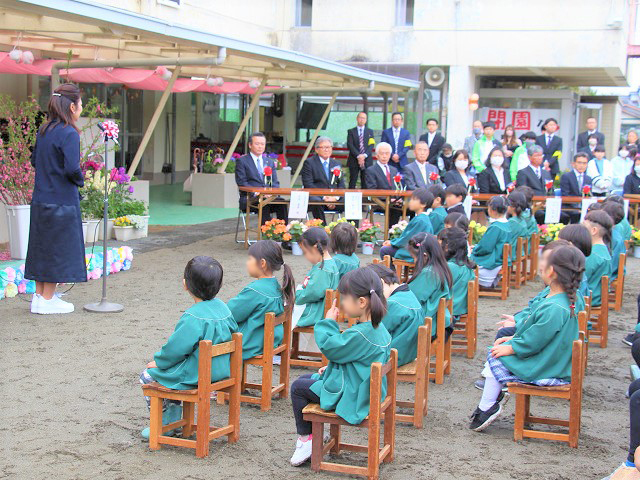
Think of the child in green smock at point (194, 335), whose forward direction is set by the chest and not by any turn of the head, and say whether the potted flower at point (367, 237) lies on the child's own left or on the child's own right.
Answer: on the child's own right

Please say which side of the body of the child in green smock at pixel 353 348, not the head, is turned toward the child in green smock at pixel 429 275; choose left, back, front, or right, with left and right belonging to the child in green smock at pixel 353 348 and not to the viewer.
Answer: right

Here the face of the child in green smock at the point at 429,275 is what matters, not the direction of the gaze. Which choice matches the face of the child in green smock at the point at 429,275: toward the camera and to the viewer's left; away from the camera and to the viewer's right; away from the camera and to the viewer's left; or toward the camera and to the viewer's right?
away from the camera and to the viewer's left

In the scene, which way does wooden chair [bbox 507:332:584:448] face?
to the viewer's left

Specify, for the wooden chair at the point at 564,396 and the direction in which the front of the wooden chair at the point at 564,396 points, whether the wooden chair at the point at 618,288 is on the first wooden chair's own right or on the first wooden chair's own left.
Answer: on the first wooden chair's own right

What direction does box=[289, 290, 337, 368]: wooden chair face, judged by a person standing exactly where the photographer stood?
facing to the left of the viewer

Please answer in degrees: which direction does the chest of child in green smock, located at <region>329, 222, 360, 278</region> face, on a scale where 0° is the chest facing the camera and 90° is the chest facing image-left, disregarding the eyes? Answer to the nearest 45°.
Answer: approximately 135°

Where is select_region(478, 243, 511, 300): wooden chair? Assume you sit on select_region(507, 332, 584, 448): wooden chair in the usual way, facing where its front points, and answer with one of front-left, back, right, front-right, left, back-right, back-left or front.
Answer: right

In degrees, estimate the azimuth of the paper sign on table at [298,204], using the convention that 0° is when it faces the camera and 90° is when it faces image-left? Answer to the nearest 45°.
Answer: approximately 0°

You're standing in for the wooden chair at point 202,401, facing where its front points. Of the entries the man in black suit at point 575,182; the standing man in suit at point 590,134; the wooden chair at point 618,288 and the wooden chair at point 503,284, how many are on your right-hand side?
4

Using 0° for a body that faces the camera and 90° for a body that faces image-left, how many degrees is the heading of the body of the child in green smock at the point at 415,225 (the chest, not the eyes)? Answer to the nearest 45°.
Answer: approximately 90°
